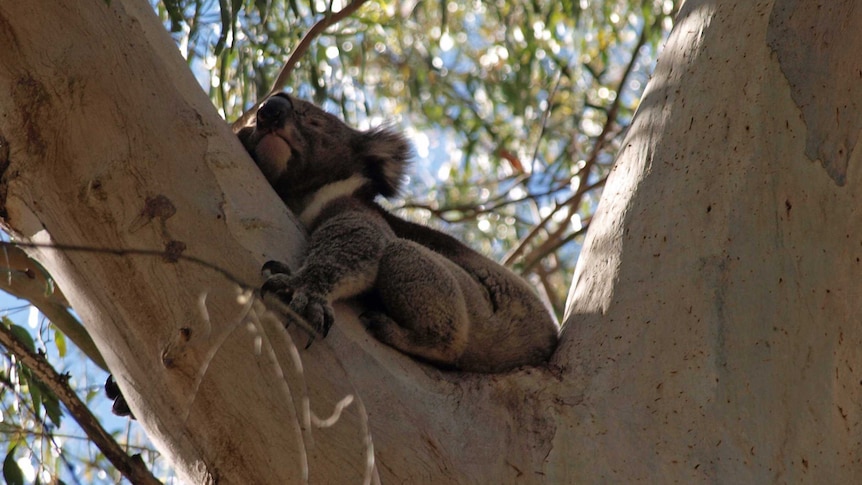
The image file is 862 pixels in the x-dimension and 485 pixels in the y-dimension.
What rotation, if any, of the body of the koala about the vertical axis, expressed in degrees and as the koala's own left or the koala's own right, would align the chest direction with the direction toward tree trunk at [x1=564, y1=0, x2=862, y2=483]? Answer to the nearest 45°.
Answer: approximately 135° to the koala's own left

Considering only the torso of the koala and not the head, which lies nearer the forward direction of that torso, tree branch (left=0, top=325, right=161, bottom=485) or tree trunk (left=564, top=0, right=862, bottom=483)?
the tree branch

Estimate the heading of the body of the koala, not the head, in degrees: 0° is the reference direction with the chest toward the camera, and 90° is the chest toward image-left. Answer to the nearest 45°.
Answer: approximately 90°
